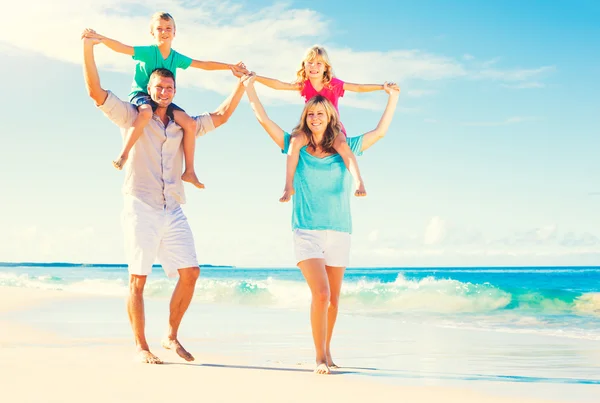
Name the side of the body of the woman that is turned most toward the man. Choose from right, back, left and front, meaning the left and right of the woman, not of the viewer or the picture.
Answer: right

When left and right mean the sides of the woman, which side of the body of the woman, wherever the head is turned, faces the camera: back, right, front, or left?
front

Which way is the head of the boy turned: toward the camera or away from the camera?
toward the camera

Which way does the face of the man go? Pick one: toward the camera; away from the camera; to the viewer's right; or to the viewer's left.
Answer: toward the camera

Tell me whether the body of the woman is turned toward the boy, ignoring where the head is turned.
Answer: no

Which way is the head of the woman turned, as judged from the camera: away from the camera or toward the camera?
toward the camera

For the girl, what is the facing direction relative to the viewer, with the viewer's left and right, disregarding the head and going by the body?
facing the viewer

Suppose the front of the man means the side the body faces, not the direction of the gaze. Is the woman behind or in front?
in front

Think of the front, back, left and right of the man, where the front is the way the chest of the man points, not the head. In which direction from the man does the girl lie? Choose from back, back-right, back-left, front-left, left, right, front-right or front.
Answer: front-left

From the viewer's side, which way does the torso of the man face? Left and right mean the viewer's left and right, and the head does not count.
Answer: facing the viewer and to the right of the viewer

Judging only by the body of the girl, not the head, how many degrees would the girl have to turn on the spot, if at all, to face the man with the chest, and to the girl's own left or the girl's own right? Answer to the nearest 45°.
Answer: approximately 90° to the girl's own right

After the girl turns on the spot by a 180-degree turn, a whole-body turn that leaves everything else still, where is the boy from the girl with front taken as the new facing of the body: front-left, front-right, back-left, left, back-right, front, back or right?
left
